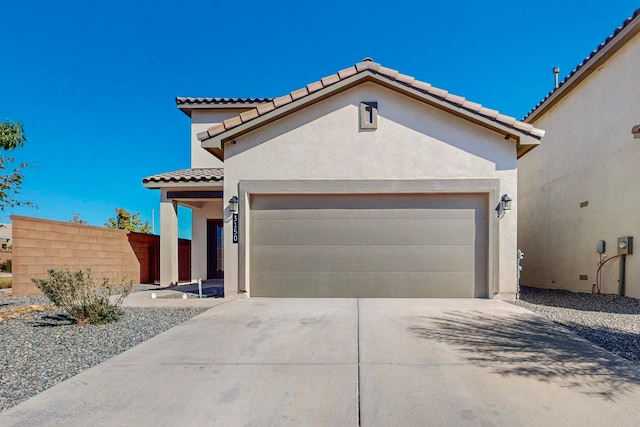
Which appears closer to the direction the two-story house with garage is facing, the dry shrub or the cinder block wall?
the dry shrub

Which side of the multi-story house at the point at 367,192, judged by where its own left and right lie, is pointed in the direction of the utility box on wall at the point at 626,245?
left

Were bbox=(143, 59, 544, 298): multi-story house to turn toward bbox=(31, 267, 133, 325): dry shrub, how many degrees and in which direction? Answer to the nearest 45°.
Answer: approximately 45° to its right

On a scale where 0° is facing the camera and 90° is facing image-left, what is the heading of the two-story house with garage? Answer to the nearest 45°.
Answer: approximately 0°

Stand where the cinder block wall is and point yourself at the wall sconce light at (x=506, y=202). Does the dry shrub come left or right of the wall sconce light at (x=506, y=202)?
right

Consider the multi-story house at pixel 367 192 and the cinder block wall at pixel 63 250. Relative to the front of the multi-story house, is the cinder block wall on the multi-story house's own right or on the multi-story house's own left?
on the multi-story house's own right
